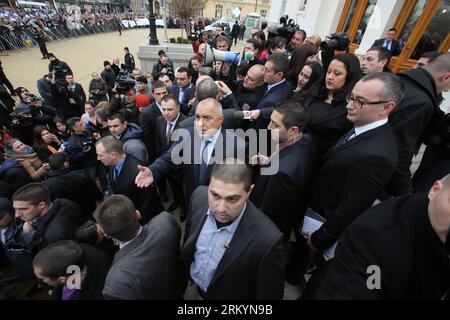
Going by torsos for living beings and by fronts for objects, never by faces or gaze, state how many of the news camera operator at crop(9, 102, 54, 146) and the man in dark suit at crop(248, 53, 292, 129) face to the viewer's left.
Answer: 1

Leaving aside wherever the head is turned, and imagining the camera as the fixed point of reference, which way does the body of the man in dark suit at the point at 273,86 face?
to the viewer's left

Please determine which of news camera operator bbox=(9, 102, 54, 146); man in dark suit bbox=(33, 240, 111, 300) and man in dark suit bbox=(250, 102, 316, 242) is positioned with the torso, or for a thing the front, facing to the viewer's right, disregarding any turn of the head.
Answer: the news camera operator

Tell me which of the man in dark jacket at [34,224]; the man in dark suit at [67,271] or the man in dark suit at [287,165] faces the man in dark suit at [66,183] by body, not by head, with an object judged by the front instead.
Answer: the man in dark suit at [287,165]

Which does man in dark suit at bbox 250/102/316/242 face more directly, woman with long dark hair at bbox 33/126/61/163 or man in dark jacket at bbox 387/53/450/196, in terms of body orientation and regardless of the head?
the woman with long dark hair

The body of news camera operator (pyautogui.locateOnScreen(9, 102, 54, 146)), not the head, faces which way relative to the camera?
to the viewer's right

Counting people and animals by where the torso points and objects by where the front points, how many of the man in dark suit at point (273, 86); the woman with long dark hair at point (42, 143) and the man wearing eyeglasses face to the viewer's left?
2

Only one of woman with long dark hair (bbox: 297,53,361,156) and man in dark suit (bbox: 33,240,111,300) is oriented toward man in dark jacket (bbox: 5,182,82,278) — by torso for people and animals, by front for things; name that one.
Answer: the woman with long dark hair
